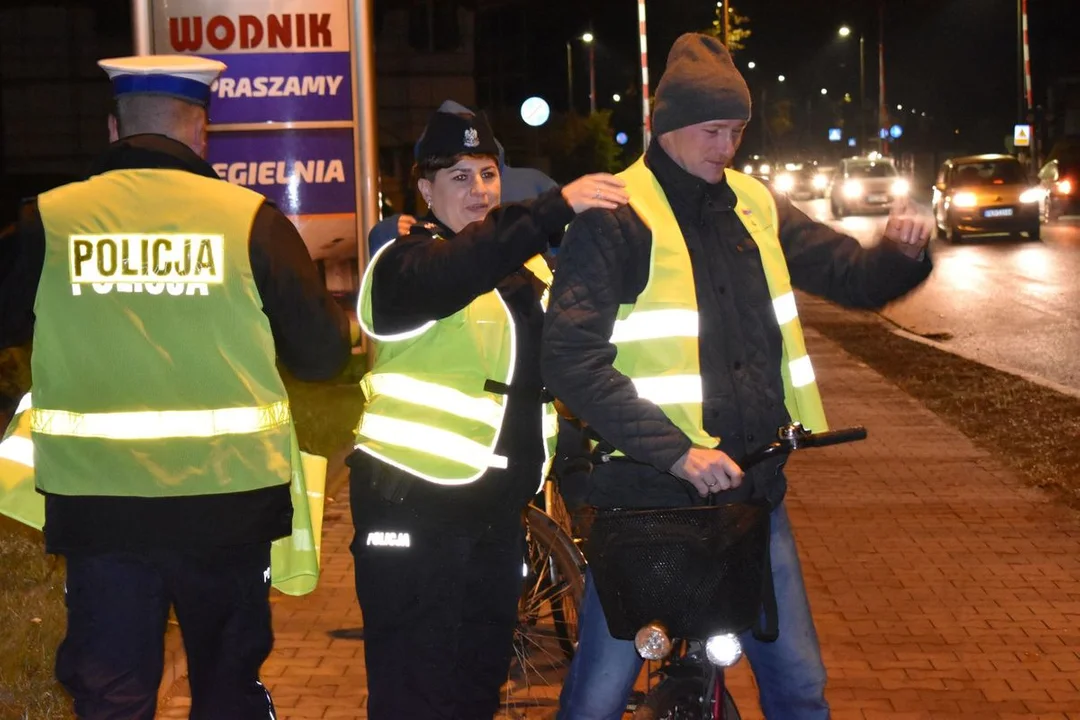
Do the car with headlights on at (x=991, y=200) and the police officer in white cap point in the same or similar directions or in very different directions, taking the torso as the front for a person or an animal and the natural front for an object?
very different directions

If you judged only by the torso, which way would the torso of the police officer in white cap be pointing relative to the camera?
away from the camera

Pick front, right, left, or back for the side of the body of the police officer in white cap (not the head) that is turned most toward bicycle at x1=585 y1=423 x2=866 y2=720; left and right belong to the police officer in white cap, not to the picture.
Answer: right

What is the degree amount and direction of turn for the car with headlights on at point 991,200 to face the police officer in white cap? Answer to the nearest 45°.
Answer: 0° — it already faces them

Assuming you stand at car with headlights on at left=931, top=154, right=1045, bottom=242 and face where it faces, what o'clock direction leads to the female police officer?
The female police officer is roughly at 12 o'clock from the car with headlights on.

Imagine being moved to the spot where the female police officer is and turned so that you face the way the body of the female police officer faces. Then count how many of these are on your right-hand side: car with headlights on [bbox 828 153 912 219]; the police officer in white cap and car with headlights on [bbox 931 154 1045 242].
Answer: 1

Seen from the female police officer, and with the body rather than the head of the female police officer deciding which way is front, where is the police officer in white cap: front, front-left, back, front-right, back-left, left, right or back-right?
right

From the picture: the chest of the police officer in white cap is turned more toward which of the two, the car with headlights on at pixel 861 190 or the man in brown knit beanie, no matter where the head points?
the car with headlights on

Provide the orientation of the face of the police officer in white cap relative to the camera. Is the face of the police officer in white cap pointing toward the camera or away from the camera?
away from the camera

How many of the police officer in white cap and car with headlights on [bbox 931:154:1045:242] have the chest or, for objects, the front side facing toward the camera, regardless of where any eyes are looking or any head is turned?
1

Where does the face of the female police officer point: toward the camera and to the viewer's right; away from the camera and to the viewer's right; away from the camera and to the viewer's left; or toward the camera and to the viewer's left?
toward the camera and to the viewer's right

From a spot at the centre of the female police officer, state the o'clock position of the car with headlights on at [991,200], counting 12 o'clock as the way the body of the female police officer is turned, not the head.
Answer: The car with headlights on is roughly at 8 o'clock from the female police officer.

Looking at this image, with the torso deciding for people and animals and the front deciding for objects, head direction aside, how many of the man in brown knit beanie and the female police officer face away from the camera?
0

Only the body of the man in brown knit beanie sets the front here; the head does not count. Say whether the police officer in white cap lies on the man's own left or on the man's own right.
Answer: on the man's own right

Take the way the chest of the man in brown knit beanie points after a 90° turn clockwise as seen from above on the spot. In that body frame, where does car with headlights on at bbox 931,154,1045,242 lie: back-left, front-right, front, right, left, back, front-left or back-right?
back-right
